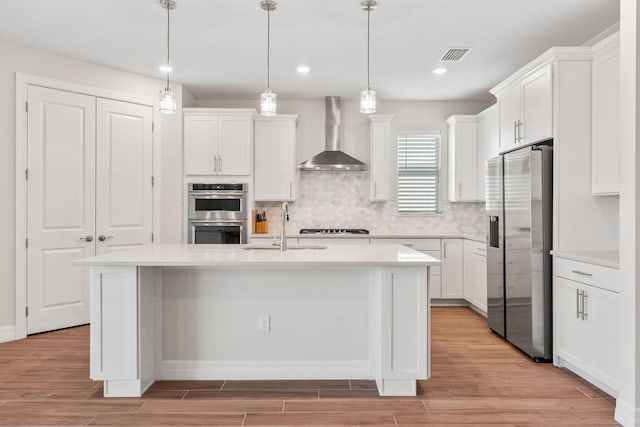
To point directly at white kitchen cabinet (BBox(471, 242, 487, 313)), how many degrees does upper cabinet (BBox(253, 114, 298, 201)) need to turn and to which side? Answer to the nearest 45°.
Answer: approximately 90° to its left

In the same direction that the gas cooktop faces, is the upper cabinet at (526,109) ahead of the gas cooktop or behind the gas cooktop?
ahead

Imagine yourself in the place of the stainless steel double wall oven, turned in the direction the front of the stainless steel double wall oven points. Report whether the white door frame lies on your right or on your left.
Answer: on your right

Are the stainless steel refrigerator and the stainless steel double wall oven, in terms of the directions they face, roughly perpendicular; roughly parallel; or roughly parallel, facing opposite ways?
roughly perpendicular

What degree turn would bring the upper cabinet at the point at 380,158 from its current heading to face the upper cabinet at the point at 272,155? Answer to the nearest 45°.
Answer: approximately 90° to its right

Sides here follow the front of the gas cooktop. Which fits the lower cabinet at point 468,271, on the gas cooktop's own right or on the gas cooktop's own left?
on the gas cooktop's own left
